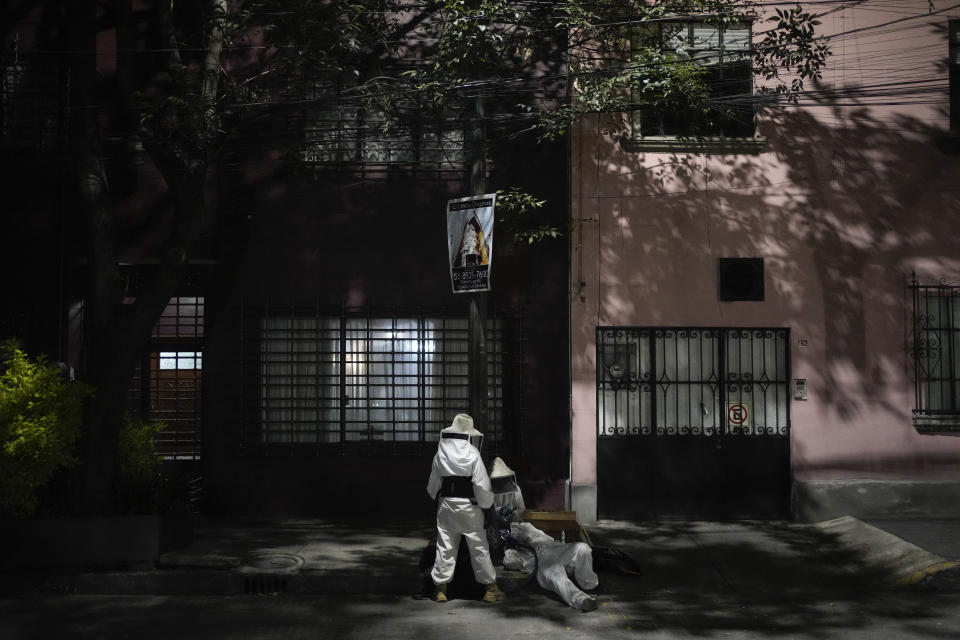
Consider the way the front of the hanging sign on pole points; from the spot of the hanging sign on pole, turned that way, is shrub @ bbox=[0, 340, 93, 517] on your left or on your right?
on your right

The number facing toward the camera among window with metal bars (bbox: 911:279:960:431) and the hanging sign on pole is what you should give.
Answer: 2

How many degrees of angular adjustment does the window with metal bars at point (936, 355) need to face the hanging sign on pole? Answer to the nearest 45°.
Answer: approximately 45° to its right

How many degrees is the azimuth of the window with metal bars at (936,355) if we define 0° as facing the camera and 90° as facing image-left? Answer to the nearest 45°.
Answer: approximately 0°

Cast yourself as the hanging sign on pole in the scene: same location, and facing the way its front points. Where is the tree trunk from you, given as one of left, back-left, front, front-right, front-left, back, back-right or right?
right

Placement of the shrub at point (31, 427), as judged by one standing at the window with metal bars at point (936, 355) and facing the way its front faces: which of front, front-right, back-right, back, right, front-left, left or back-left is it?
front-right

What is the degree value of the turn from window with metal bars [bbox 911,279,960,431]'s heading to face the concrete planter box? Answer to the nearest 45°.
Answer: approximately 45° to its right

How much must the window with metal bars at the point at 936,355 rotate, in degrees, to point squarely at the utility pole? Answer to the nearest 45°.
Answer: approximately 45° to its right

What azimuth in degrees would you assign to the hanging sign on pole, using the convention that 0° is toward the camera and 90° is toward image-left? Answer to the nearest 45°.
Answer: approximately 0°

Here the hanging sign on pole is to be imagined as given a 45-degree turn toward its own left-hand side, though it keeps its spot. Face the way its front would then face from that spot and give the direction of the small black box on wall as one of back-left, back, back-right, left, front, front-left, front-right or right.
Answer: left
